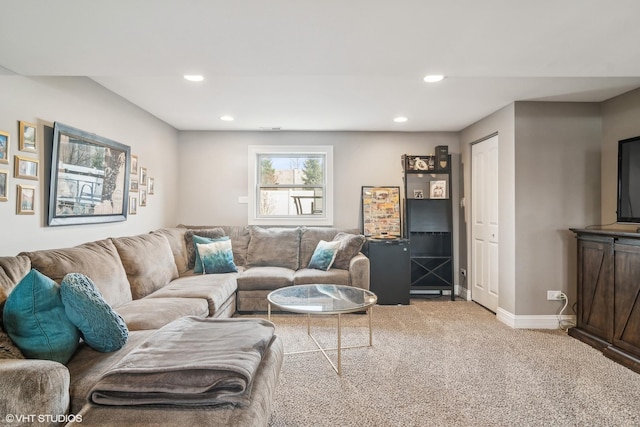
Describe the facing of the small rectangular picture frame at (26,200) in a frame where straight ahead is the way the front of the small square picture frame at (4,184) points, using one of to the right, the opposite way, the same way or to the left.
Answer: the same way

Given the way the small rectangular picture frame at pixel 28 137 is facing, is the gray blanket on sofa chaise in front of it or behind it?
in front

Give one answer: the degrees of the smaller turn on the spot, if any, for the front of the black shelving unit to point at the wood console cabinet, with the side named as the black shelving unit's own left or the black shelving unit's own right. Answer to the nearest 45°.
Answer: approximately 45° to the black shelving unit's own left

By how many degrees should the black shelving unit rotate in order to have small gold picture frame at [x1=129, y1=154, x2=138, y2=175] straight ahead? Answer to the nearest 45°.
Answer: approximately 45° to its right

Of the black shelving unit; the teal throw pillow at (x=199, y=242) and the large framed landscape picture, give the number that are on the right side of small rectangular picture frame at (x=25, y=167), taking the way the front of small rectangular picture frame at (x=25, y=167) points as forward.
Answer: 0

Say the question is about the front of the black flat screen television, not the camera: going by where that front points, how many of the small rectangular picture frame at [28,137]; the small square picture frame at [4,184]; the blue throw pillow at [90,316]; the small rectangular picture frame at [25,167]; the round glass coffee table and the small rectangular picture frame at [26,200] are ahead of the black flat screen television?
6

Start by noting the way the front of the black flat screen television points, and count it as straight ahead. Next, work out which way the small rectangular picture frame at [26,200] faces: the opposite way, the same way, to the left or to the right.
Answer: the opposite way

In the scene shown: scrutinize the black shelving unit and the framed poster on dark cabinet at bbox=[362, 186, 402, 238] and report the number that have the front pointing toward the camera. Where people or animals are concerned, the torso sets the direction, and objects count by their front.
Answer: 2

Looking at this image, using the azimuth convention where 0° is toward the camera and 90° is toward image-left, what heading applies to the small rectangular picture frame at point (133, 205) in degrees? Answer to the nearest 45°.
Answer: approximately 315°

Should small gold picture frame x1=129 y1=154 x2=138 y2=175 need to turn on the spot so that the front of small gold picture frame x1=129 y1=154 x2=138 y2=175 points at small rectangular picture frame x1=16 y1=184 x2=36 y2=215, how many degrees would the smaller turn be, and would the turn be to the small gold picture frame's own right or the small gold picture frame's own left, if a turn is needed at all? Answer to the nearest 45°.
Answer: approximately 90° to the small gold picture frame's own right

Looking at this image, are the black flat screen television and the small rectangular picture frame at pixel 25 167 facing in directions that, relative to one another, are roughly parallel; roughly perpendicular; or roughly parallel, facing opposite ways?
roughly parallel, facing opposite ways

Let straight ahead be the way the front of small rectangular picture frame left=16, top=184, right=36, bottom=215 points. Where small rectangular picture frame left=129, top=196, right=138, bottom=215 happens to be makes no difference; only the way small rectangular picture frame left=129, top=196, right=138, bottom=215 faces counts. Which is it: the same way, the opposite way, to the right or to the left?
the same way

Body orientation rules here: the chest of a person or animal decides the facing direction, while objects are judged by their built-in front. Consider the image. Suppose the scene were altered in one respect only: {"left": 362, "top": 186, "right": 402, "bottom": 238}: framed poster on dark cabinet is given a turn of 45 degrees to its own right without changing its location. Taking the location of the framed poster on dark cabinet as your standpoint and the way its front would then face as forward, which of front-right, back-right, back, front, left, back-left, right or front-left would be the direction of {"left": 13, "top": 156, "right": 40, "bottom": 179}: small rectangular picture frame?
front

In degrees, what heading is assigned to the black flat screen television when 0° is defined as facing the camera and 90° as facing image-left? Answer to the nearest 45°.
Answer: approximately 45°

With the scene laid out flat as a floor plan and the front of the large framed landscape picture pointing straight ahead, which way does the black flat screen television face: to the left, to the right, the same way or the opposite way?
the opposite way

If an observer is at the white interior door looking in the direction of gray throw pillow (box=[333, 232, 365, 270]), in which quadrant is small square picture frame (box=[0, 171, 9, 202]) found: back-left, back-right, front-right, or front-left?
front-left

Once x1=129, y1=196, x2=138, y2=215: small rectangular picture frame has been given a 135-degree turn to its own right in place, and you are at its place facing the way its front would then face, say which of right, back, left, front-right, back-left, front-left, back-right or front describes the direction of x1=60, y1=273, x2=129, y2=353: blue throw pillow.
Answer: left

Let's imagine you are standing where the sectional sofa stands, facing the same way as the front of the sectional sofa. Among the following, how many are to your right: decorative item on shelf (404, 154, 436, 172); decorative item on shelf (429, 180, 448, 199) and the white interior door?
0

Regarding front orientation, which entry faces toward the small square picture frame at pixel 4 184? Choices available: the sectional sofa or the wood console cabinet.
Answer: the wood console cabinet

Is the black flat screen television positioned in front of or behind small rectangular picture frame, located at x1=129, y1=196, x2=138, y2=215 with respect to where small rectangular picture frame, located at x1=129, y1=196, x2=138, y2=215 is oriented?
in front

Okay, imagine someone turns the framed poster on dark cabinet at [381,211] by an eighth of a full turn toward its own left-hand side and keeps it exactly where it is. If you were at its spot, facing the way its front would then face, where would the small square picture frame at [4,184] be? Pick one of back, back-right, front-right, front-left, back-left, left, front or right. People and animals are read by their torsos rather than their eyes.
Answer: right

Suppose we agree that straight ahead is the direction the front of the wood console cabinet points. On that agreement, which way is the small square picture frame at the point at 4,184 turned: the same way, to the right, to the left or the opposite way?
the opposite way
